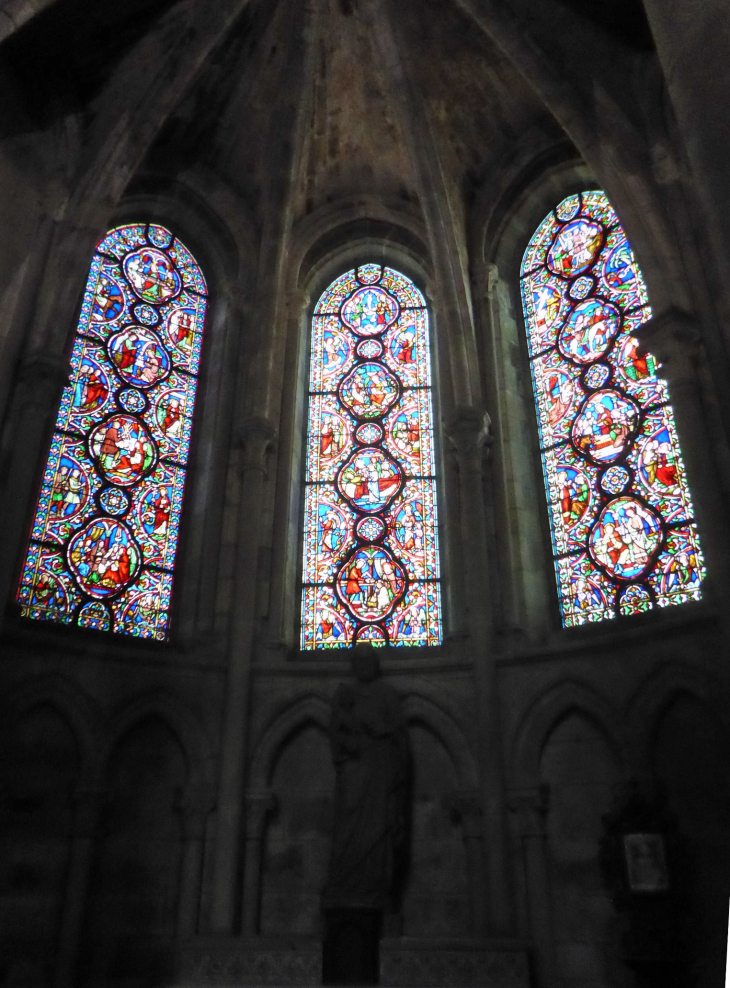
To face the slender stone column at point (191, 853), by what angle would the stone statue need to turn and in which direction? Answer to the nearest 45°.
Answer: approximately 135° to its right

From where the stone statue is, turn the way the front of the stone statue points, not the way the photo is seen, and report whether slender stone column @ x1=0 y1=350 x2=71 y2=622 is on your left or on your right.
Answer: on your right

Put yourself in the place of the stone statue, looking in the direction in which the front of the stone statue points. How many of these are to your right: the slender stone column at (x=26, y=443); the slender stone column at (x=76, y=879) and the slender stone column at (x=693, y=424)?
2

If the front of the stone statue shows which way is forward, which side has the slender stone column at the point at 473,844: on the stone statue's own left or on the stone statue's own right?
on the stone statue's own left

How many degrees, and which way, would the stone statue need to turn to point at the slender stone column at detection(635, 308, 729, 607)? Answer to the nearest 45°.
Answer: approximately 45° to its left

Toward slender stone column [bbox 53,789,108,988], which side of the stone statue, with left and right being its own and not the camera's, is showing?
right

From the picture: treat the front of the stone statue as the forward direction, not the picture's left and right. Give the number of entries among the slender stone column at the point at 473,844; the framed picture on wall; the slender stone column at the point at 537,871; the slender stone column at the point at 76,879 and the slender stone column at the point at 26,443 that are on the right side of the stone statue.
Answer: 2

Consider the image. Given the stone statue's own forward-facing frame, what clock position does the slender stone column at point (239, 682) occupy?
The slender stone column is roughly at 4 o'clock from the stone statue.

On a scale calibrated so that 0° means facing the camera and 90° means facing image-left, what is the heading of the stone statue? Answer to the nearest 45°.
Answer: approximately 0°
